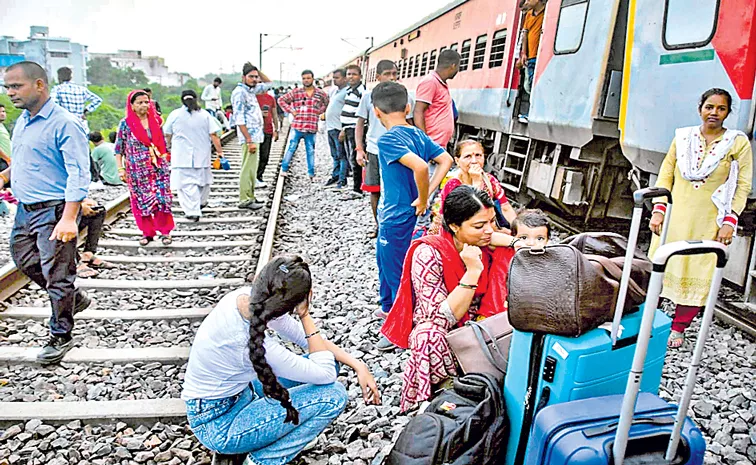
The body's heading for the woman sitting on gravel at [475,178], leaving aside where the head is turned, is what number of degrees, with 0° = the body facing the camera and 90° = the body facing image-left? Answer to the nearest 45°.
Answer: approximately 0°

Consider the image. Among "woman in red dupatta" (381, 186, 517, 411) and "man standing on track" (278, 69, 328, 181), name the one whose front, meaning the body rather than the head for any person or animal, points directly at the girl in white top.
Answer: the man standing on track

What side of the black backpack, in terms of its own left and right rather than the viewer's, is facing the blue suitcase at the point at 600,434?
left

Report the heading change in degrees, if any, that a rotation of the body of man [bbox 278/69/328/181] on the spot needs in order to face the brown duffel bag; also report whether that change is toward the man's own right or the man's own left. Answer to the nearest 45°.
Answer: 0° — they already face it

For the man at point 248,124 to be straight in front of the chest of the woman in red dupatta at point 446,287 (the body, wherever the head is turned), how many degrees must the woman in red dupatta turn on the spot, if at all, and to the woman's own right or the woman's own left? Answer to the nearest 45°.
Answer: approximately 180°

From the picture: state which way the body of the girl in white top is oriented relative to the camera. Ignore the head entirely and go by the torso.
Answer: to the viewer's right

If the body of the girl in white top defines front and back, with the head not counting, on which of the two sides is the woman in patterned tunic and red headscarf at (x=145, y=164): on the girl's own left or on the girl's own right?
on the girl's own left
